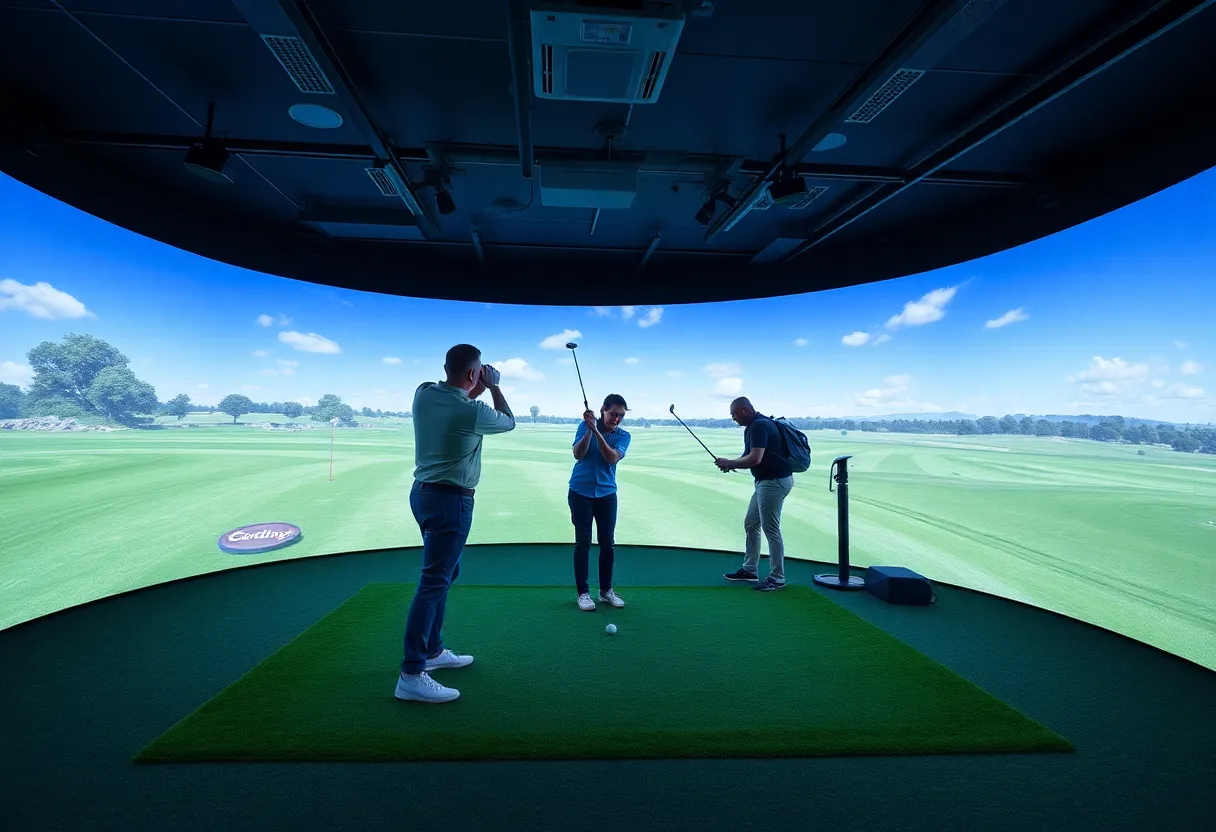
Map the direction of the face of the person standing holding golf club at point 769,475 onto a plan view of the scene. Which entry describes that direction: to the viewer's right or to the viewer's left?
to the viewer's left

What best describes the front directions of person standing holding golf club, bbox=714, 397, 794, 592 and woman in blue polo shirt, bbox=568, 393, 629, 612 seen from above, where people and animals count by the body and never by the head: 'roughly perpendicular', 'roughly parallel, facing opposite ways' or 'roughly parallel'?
roughly perpendicular

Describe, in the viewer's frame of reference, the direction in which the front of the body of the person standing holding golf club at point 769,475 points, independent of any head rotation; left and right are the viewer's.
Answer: facing to the left of the viewer

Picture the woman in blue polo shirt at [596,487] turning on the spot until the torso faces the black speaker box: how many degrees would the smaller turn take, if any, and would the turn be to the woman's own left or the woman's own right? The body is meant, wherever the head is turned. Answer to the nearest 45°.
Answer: approximately 90° to the woman's own left

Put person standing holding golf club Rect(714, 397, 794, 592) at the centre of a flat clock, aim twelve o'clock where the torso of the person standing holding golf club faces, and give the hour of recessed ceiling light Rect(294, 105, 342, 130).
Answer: The recessed ceiling light is roughly at 11 o'clock from the person standing holding golf club.

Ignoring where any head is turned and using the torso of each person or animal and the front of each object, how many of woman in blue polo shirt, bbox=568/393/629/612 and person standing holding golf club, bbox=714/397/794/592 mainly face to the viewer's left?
1

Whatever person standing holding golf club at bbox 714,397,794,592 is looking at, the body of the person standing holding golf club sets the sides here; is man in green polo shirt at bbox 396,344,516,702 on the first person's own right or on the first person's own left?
on the first person's own left

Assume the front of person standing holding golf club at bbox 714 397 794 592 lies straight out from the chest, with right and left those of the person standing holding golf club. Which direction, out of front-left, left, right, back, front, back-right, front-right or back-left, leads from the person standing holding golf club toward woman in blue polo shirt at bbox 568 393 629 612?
front-left

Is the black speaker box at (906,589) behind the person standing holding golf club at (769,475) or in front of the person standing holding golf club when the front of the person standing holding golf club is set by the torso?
behind

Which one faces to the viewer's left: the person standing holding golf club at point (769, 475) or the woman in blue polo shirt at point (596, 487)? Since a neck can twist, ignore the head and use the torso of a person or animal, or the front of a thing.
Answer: the person standing holding golf club

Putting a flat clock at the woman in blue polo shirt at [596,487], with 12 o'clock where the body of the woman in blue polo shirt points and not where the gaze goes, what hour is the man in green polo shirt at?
The man in green polo shirt is roughly at 1 o'clock from the woman in blue polo shirt.
